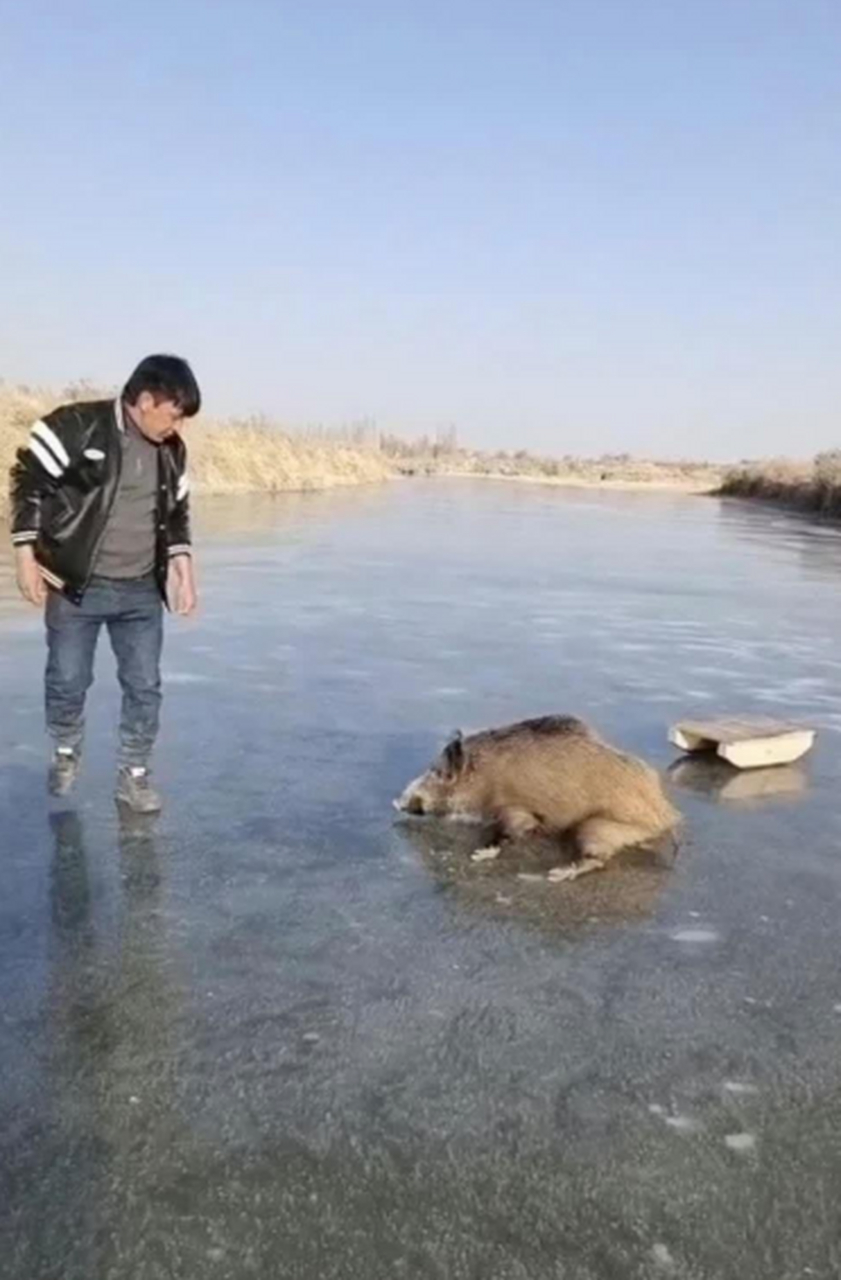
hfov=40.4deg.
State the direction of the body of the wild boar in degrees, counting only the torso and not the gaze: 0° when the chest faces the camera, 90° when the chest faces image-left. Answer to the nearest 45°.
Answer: approximately 90°
